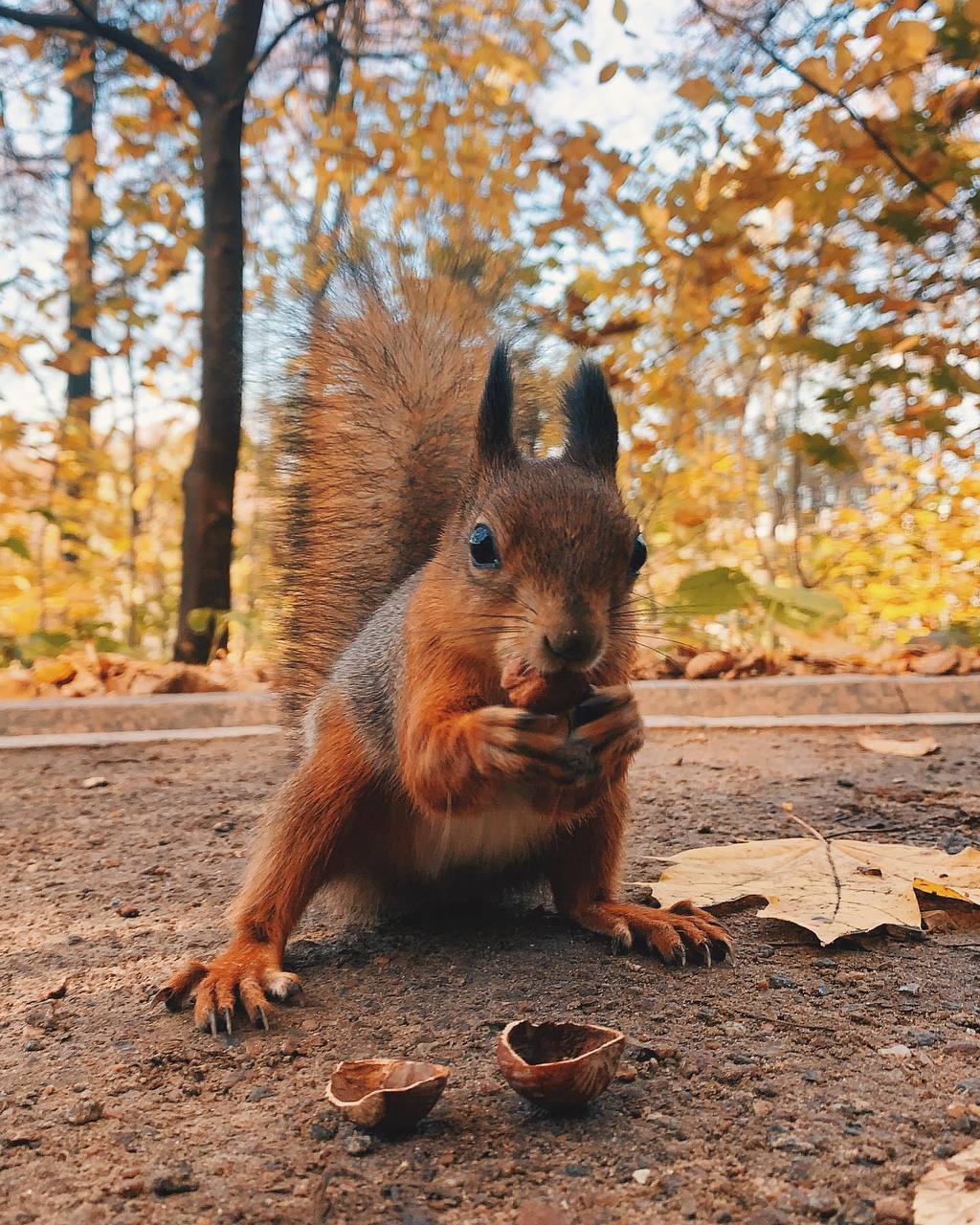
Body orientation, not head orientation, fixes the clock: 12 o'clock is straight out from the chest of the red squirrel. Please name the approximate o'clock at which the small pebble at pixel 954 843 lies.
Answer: The small pebble is roughly at 10 o'clock from the red squirrel.

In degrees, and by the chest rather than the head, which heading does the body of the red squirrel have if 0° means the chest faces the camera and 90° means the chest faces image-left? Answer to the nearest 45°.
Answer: approximately 315°

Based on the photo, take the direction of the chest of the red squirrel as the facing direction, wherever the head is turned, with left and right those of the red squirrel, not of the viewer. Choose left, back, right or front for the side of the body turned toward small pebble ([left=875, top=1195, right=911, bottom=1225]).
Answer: front

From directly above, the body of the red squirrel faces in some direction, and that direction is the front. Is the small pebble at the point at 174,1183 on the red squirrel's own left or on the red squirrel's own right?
on the red squirrel's own right

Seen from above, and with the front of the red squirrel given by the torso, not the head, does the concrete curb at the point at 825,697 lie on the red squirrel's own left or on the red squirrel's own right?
on the red squirrel's own left

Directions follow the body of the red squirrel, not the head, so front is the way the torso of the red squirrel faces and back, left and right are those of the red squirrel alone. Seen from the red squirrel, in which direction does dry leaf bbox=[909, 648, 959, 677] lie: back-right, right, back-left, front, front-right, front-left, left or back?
left

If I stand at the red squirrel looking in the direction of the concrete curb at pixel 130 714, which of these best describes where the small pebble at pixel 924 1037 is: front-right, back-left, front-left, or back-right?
back-right

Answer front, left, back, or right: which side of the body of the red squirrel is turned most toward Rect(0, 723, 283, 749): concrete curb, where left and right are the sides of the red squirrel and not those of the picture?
back

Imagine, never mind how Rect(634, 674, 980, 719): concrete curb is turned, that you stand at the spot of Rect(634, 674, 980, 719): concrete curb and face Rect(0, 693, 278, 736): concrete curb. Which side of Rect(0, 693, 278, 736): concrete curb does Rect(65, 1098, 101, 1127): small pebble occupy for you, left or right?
left

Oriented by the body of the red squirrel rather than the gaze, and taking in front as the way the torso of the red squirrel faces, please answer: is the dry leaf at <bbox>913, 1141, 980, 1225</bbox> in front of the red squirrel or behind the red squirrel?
in front

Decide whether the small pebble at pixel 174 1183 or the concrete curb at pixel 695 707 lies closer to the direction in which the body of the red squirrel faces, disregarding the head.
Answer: the small pebble

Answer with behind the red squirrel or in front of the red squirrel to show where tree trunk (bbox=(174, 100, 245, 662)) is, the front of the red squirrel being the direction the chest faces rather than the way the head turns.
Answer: behind

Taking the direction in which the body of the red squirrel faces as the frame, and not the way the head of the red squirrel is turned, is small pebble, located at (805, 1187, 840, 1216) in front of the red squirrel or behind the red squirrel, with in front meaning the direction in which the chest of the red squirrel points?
in front
